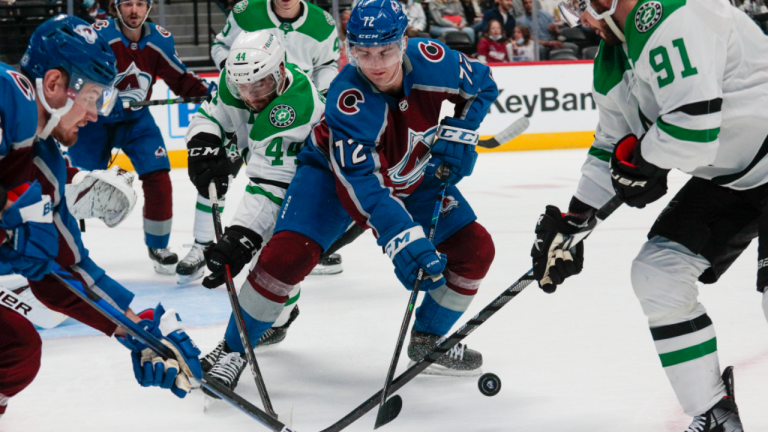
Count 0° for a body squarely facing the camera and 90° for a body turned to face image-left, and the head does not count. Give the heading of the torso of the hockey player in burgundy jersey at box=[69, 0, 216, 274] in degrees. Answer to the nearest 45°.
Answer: approximately 0°

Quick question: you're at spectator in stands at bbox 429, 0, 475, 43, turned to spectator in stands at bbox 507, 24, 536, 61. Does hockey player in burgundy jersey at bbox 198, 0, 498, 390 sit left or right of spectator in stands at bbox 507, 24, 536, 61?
right

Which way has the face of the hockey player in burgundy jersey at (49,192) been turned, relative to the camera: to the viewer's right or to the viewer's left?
to the viewer's right

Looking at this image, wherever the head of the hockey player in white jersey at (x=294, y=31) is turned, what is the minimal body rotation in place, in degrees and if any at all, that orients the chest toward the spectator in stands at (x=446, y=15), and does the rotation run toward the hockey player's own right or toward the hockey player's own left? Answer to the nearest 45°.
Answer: approximately 180°

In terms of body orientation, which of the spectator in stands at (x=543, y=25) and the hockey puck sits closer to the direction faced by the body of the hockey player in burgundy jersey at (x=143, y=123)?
the hockey puck

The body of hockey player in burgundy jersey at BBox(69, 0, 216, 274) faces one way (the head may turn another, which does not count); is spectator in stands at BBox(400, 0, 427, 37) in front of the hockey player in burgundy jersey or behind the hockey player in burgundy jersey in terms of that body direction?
behind

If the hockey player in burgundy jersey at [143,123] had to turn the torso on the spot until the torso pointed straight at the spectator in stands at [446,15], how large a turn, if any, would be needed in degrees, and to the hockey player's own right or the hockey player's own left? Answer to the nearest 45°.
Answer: approximately 135° to the hockey player's own left

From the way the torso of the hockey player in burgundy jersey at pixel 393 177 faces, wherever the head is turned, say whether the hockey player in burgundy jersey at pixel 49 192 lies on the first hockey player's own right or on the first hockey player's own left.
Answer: on the first hockey player's own right

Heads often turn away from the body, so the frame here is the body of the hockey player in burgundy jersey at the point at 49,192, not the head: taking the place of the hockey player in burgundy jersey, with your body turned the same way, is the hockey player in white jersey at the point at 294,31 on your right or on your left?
on your left

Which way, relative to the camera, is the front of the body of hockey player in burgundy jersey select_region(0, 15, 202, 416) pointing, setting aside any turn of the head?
to the viewer's right

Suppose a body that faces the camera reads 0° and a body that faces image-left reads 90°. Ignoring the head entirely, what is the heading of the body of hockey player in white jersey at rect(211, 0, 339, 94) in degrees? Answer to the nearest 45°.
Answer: approximately 0°

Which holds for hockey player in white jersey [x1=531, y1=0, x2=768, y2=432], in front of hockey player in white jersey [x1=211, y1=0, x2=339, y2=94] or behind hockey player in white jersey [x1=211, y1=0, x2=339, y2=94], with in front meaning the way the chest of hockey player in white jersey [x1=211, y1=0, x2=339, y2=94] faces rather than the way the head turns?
in front
